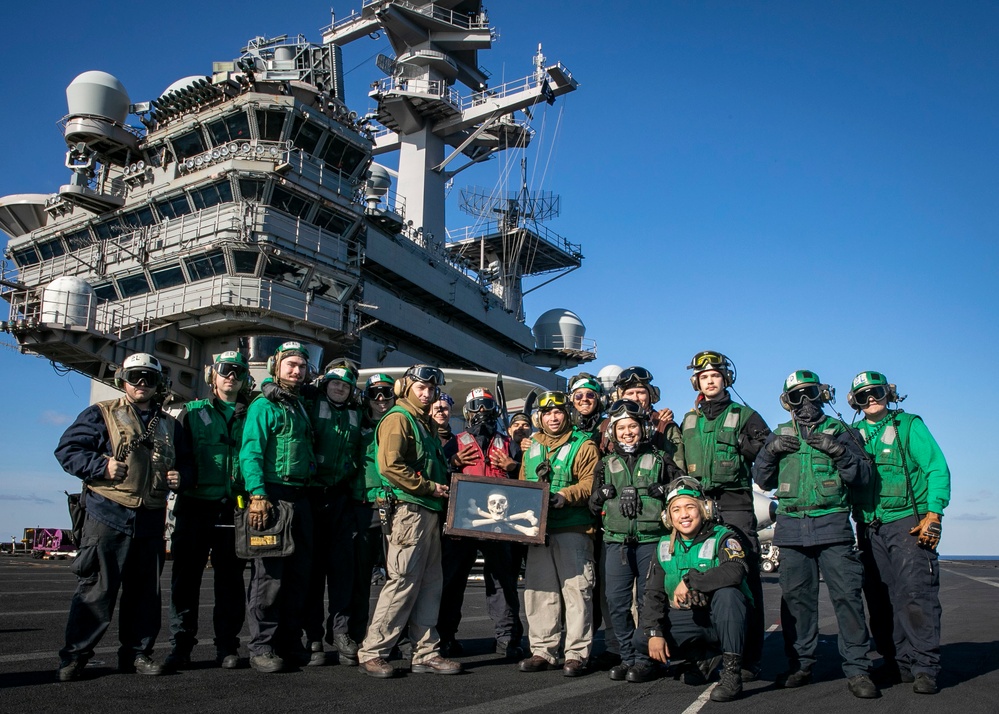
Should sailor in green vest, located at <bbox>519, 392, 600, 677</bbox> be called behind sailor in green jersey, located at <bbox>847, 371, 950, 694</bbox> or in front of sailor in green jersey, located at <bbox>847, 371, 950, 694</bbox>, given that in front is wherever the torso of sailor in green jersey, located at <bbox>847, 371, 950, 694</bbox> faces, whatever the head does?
in front

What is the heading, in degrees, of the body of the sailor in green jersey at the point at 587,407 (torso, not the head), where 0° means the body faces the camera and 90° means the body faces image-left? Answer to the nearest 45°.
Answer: approximately 0°

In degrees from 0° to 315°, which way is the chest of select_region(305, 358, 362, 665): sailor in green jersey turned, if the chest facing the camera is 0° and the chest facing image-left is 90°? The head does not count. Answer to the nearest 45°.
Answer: approximately 0°

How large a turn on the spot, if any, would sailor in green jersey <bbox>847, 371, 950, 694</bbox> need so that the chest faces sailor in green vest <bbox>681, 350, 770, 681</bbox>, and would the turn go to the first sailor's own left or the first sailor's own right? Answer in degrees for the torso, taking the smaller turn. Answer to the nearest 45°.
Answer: approximately 45° to the first sailor's own right

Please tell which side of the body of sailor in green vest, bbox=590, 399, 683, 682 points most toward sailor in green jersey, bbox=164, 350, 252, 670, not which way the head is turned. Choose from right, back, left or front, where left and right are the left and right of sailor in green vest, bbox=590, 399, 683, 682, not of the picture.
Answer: right

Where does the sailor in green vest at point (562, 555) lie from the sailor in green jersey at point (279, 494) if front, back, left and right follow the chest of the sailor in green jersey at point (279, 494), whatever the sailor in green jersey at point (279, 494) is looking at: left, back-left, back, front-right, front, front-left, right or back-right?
front-left
